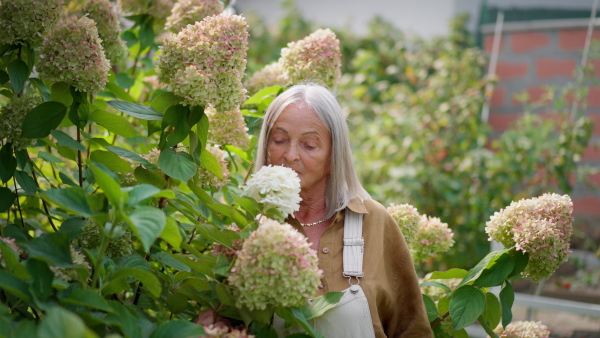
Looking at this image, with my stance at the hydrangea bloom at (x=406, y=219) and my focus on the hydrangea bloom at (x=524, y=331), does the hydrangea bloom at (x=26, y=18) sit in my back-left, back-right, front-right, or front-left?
back-right

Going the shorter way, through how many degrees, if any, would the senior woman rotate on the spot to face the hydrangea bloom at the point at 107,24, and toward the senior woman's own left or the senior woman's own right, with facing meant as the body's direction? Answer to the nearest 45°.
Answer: approximately 45° to the senior woman's own right

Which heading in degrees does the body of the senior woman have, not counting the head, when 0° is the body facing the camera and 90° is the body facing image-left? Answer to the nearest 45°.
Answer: approximately 45°
